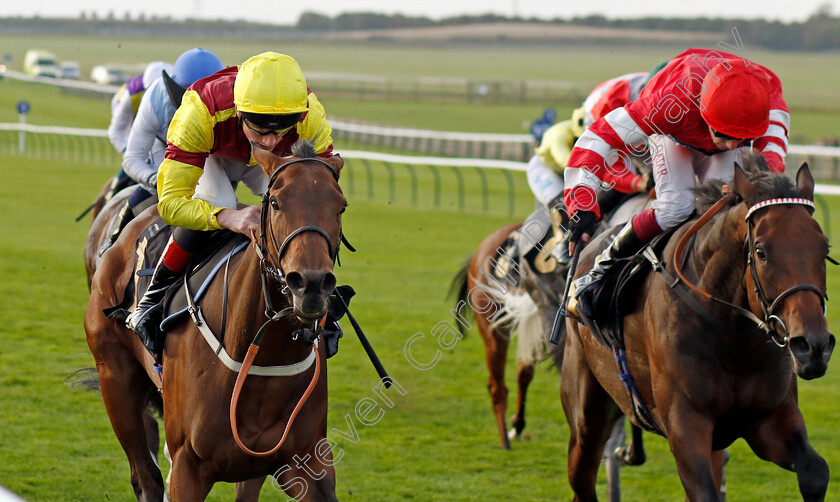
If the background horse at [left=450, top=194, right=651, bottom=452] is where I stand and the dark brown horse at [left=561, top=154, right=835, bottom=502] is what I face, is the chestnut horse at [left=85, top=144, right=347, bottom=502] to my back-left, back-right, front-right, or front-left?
front-right

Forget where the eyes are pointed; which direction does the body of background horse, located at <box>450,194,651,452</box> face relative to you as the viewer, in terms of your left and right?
facing the viewer and to the right of the viewer

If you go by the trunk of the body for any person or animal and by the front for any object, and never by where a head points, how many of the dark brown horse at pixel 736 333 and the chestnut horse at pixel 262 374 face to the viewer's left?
0

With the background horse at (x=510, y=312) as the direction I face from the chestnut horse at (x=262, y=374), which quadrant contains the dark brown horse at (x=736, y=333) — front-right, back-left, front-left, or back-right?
front-right

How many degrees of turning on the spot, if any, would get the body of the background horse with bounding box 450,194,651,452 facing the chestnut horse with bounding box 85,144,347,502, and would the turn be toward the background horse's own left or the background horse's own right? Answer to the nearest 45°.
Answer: approximately 45° to the background horse's own right

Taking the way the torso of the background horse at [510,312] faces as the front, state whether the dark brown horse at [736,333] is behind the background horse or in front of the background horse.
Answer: in front

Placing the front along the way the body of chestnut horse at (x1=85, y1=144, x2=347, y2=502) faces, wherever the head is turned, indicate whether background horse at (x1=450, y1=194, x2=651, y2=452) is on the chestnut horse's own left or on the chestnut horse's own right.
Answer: on the chestnut horse's own left

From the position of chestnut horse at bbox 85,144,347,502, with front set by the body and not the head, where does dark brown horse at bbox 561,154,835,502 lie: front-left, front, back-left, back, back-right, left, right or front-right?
front-left

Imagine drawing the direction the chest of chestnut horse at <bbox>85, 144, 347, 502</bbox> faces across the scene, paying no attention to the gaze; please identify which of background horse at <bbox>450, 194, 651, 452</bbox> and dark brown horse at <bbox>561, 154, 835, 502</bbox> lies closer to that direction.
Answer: the dark brown horse

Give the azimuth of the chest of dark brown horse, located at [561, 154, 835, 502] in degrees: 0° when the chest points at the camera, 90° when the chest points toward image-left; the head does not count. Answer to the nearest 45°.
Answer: approximately 315°

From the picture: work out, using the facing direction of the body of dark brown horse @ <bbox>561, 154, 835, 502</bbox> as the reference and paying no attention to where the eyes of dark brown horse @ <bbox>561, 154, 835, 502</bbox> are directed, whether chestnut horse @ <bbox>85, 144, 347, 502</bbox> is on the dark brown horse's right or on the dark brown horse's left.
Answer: on the dark brown horse's right
